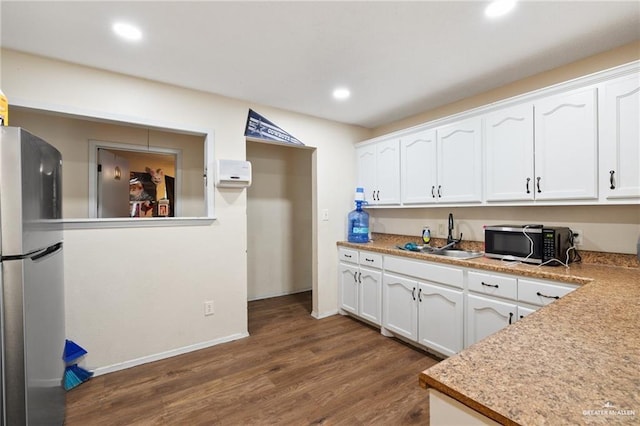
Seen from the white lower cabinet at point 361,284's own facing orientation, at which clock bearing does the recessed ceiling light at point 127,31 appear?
The recessed ceiling light is roughly at 12 o'clock from the white lower cabinet.

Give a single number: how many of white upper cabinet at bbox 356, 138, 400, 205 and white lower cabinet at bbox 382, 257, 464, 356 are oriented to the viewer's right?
0

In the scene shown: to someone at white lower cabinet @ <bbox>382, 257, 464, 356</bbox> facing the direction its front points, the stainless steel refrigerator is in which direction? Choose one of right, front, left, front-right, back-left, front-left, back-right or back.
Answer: front

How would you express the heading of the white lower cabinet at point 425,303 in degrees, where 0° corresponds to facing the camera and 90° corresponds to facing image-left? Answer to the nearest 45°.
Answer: approximately 45°

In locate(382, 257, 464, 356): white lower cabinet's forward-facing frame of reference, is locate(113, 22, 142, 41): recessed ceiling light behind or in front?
in front

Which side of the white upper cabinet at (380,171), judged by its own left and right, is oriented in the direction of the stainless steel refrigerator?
front

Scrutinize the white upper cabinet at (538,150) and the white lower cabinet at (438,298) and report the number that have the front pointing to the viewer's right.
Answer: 0

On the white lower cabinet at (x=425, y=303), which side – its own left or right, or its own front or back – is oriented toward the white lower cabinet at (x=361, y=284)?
right

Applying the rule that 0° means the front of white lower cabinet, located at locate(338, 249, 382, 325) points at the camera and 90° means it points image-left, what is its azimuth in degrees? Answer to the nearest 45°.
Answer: approximately 45°

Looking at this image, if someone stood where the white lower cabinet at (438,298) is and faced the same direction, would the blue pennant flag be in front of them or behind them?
in front

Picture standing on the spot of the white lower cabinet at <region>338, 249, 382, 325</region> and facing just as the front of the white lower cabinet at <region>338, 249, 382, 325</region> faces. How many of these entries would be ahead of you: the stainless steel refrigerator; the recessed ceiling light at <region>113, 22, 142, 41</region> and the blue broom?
3

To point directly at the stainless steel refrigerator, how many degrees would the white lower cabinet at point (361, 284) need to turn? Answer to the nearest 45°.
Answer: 0° — it already faces it
